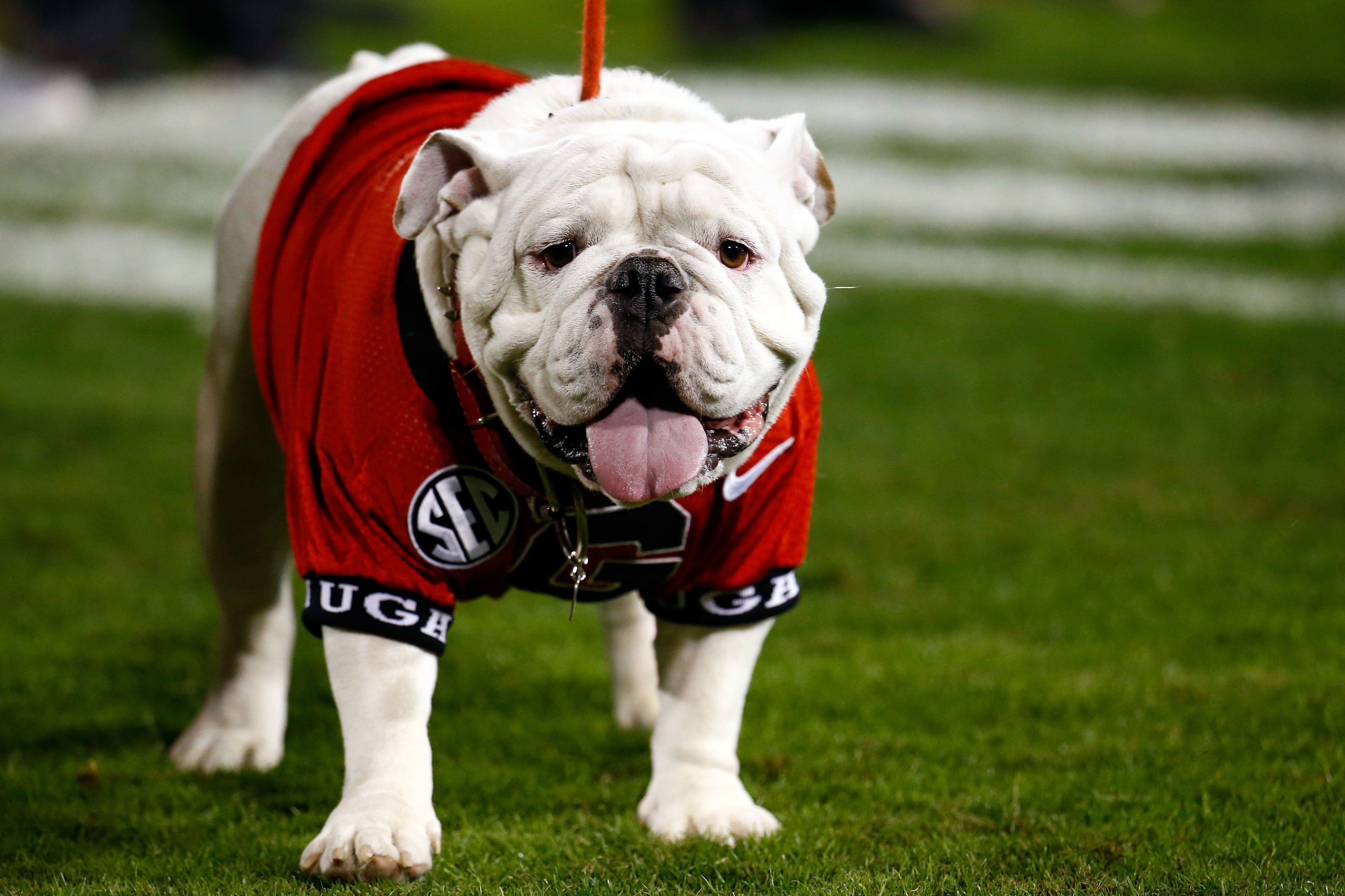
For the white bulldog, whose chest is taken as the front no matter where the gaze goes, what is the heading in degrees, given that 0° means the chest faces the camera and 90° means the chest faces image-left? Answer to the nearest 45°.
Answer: approximately 315°
